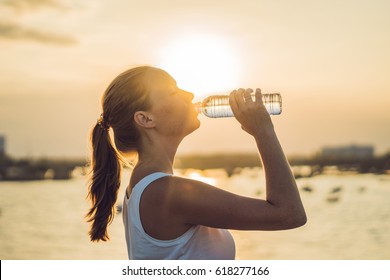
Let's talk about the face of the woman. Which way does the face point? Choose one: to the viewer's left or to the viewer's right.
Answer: to the viewer's right

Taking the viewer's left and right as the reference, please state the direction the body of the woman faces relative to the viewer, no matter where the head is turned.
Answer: facing to the right of the viewer
